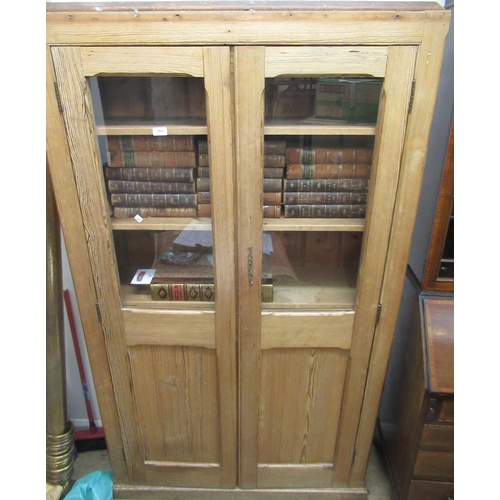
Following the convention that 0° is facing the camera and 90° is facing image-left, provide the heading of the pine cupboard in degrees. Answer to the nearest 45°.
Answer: approximately 0°

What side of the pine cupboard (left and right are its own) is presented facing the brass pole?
right

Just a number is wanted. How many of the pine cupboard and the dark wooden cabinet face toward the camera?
2

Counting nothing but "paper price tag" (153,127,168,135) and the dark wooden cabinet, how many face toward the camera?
2

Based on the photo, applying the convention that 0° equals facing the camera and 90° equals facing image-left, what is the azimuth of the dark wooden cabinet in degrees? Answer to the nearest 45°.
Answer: approximately 0°

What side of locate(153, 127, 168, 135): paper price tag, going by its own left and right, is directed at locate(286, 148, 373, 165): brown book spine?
left
